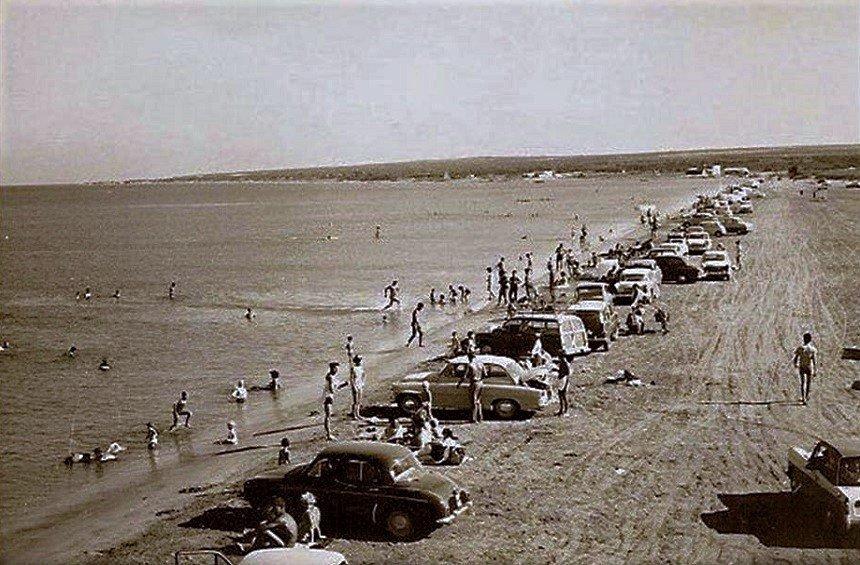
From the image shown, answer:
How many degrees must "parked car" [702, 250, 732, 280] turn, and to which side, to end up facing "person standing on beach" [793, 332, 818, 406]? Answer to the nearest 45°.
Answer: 0° — it already faces them

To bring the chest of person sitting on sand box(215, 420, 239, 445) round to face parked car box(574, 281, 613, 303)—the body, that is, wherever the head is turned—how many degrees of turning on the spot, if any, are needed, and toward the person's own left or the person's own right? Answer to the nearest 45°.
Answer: approximately 135° to the person's own right

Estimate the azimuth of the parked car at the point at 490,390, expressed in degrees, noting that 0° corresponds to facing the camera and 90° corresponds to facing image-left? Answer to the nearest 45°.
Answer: approximately 90°

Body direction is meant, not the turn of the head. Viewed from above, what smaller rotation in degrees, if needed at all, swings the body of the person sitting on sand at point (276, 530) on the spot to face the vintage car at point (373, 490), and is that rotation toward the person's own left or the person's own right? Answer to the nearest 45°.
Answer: approximately 135° to the person's own right

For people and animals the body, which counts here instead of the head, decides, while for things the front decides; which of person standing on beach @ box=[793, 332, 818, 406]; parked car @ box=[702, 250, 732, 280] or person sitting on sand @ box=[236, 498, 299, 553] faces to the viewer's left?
the person sitting on sand

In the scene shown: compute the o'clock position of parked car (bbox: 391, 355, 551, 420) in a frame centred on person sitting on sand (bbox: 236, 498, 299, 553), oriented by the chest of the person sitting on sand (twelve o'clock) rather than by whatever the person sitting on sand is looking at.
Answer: The parked car is roughly at 4 o'clock from the person sitting on sand.

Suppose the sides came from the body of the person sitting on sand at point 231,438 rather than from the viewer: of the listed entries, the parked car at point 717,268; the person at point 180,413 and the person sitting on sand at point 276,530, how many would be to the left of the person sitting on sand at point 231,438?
1
